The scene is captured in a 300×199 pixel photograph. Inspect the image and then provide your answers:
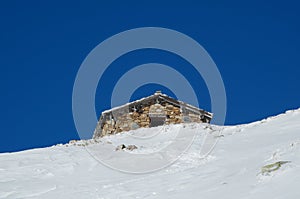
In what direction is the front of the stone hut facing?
toward the camera

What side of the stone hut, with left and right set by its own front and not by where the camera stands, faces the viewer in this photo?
front
